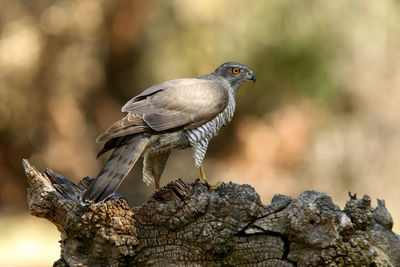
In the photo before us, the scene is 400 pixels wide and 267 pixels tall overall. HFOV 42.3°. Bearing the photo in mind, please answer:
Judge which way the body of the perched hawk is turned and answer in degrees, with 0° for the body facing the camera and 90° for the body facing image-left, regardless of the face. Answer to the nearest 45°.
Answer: approximately 270°
